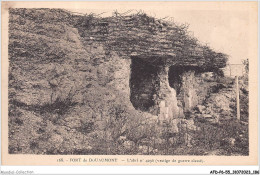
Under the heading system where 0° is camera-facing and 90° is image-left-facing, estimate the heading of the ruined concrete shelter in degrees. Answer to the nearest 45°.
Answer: approximately 315°
